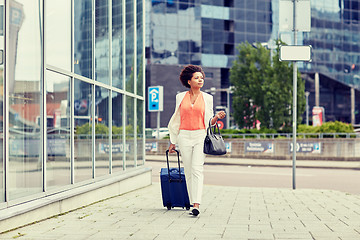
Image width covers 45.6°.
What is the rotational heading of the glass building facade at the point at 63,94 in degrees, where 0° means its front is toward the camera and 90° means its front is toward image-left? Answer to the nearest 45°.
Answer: approximately 315°

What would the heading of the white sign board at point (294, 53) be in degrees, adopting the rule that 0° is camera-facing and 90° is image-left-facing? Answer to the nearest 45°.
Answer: approximately 0°

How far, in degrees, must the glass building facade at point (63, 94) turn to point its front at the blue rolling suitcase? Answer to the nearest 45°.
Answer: approximately 45° to its left

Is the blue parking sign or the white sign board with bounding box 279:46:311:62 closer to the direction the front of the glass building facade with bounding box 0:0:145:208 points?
the white sign board

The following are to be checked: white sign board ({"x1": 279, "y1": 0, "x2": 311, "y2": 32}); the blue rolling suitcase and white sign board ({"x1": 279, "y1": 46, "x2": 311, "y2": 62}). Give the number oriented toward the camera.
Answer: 2

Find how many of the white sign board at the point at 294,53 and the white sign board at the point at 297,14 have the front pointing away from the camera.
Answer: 1

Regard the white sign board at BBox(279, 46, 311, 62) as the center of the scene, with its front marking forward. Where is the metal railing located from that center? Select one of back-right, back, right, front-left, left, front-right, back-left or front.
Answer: back
